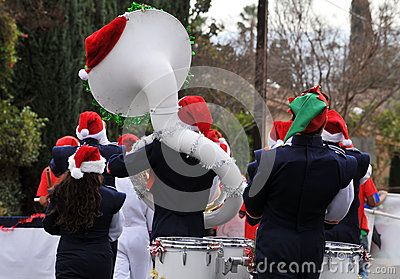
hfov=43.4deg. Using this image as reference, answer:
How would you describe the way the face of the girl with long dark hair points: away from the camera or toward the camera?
away from the camera

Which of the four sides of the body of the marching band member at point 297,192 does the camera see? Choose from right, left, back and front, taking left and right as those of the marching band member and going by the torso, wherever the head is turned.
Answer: back

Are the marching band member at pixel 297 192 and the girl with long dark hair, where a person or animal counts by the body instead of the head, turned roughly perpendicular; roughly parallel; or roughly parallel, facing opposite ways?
roughly parallel

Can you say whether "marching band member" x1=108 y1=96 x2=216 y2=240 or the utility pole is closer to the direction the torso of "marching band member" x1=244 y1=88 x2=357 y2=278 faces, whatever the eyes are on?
the utility pole

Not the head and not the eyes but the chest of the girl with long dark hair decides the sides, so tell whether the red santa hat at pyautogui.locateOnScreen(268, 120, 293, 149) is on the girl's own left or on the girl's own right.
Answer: on the girl's own right

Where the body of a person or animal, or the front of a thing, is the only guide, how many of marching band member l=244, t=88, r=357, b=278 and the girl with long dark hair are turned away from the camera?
2

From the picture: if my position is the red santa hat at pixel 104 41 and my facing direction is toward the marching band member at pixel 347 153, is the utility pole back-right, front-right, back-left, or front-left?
front-left

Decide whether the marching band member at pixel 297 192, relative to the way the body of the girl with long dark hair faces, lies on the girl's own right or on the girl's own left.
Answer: on the girl's own right

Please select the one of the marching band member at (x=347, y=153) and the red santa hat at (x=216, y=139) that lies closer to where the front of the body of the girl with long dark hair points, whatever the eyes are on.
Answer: the red santa hat

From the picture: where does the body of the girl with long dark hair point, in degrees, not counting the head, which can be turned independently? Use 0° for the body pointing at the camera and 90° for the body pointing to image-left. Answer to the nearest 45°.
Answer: approximately 180°

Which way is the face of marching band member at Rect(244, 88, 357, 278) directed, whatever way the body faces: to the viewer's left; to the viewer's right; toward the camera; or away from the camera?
away from the camera

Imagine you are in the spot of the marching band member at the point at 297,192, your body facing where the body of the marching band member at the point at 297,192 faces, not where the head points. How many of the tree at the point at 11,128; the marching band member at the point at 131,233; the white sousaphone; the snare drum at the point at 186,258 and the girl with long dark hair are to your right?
0

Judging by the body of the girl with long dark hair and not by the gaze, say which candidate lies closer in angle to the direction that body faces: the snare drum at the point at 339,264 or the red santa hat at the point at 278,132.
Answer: the red santa hat
